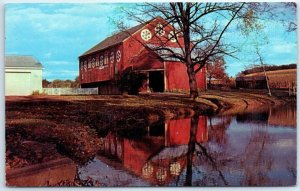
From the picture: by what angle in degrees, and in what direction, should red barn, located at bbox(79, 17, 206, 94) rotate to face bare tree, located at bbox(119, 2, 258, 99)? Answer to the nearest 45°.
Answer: approximately 45° to its left

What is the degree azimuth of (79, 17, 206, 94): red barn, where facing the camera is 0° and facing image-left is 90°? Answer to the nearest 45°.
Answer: approximately 315°

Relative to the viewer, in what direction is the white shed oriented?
toward the camera

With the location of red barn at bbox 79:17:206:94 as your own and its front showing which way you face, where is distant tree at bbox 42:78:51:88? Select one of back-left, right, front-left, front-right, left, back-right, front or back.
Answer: back-right

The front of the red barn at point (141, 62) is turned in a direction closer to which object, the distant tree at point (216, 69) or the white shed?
the distant tree

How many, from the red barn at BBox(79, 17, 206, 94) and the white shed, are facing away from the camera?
0

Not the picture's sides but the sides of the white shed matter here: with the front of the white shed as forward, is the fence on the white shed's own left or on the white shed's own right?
on the white shed's own left

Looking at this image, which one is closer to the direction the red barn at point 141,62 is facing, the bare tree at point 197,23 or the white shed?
the bare tree

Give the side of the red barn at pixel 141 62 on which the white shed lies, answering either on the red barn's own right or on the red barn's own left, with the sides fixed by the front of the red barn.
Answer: on the red barn's own right

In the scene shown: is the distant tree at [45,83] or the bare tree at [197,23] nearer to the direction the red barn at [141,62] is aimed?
the bare tree

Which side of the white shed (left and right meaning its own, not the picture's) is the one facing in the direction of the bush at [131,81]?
left
